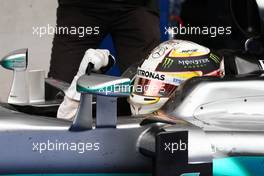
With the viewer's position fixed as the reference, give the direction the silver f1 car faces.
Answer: facing to the left of the viewer

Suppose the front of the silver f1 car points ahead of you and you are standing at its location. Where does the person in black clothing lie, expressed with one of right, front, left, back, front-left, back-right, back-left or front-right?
right
